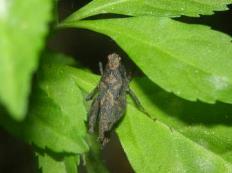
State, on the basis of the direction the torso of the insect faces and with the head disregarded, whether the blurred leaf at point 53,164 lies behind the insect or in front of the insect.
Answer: behind

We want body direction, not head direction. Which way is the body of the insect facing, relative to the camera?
away from the camera
